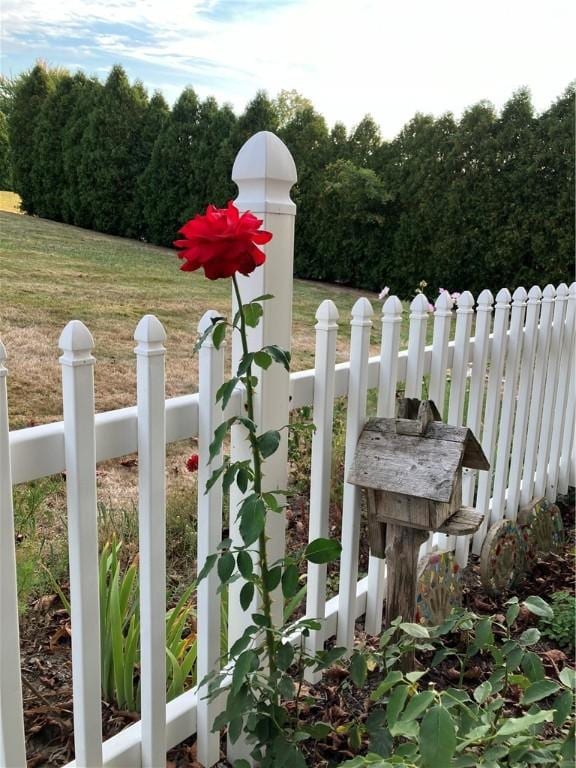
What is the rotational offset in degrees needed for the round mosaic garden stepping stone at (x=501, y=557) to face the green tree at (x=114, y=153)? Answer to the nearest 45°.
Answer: approximately 180°

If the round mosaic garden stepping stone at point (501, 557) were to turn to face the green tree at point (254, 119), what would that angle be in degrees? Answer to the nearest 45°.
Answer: approximately 180°

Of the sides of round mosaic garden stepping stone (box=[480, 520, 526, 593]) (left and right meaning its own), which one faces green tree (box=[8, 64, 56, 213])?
back

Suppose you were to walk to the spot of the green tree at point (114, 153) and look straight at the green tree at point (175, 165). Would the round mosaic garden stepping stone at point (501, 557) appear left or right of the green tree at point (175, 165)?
right

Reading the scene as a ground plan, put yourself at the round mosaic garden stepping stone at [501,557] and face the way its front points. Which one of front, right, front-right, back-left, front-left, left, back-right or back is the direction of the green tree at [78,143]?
back

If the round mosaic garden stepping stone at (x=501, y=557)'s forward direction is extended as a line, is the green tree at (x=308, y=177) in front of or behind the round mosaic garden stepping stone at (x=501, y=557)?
behind

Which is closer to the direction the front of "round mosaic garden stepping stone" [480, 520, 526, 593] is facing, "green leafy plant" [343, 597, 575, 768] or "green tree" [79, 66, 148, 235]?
the green leafy plant

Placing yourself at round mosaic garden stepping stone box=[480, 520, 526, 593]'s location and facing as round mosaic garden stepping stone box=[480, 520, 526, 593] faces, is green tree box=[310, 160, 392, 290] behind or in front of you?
behind

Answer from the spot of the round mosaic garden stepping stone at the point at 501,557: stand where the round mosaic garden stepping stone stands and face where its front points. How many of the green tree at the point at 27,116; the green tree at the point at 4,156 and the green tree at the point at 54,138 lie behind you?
3

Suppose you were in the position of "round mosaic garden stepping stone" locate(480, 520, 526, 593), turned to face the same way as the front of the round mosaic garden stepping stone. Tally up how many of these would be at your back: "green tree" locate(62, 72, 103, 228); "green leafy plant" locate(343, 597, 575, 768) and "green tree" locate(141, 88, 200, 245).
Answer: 2

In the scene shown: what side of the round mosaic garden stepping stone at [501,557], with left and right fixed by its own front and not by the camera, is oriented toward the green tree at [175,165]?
back

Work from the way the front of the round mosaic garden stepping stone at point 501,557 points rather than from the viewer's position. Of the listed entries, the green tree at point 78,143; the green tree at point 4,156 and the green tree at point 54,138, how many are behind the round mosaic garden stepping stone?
3
